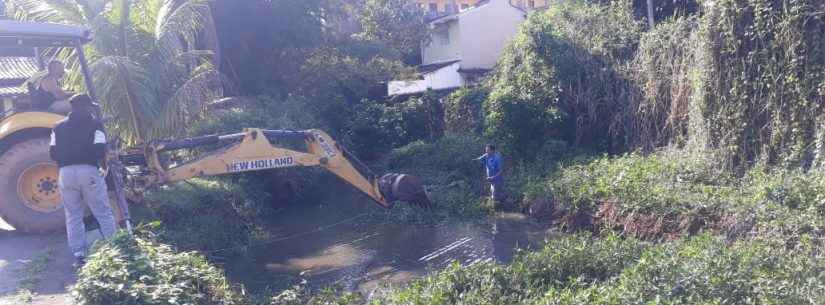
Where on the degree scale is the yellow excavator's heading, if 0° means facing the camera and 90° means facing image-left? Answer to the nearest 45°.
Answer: approximately 90°

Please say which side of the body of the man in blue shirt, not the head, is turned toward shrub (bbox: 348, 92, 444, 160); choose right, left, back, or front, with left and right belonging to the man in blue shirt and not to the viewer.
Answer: right

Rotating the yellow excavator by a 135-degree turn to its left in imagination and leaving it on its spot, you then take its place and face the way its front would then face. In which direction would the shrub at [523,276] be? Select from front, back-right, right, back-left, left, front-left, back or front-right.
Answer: front

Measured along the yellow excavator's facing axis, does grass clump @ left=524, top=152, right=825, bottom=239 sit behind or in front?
behind

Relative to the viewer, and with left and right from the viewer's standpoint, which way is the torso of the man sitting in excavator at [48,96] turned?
facing to the right of the viewer

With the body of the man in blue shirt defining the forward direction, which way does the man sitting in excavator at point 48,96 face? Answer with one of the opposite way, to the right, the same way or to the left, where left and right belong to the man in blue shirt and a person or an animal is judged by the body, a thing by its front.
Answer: the opposite way

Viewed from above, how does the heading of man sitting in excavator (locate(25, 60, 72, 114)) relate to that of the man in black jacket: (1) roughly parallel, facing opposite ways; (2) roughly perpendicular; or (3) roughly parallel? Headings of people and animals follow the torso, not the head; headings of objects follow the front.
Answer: roughly perpendicular

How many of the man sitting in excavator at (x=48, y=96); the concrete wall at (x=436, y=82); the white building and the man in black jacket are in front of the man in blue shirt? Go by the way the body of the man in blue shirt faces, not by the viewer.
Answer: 2

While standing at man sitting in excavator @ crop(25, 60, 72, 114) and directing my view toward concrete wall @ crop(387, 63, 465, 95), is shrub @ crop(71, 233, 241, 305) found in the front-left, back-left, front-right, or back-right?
back-right

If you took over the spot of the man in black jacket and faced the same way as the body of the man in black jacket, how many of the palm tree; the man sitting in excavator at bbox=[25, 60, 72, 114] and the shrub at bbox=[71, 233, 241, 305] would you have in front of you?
2

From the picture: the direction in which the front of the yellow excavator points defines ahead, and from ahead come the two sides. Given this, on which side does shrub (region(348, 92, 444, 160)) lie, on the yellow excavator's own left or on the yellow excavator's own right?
on the yellow excavator's own right

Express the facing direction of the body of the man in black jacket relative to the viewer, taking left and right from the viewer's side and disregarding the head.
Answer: facing away from the viewer
